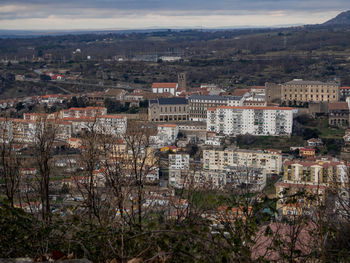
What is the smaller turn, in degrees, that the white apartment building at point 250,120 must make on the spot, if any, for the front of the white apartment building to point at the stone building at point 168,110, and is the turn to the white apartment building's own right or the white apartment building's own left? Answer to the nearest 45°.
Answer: approximately 135° to the white apartment building's own right

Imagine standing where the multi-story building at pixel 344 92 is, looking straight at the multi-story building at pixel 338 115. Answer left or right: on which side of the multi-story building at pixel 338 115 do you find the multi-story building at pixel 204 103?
right

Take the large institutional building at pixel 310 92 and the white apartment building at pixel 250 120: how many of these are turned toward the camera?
2

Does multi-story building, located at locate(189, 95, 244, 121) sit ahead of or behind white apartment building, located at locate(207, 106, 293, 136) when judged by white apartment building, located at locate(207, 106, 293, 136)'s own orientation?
behind

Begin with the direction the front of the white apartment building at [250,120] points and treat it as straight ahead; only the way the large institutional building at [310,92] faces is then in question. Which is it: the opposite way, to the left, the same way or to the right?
the same way

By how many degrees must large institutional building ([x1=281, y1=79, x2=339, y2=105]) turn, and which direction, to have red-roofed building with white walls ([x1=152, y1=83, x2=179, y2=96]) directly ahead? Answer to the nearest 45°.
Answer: approximately 90° to its right

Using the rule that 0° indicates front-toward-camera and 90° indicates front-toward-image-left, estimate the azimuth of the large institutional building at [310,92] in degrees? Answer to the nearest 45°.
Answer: approximately 0°

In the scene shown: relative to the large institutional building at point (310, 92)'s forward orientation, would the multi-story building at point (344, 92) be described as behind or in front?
behind

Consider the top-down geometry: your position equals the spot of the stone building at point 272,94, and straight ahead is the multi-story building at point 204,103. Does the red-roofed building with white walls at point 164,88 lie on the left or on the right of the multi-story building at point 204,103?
right

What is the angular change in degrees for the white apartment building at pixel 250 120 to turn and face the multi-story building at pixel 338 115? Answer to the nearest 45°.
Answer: approximately 90° to its left

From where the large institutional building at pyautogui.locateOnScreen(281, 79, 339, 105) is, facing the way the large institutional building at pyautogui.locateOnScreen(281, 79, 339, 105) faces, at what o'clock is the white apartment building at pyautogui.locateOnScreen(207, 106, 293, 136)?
The white apartment building is roughly at 1 o'clock from the large institutional building.

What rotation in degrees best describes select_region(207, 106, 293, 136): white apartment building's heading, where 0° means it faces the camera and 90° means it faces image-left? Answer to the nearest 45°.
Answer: approximately 0°

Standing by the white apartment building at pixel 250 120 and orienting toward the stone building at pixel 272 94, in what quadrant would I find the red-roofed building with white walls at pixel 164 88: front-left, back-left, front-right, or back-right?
front-left

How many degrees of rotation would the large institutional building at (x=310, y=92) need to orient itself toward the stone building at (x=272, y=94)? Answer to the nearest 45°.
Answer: approximately 90° to its right

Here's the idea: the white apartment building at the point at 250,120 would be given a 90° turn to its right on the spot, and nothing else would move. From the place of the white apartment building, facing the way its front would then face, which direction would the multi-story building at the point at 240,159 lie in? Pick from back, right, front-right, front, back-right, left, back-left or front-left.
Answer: left

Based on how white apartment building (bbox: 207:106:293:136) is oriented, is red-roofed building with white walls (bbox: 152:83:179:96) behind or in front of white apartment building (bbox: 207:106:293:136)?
behind
